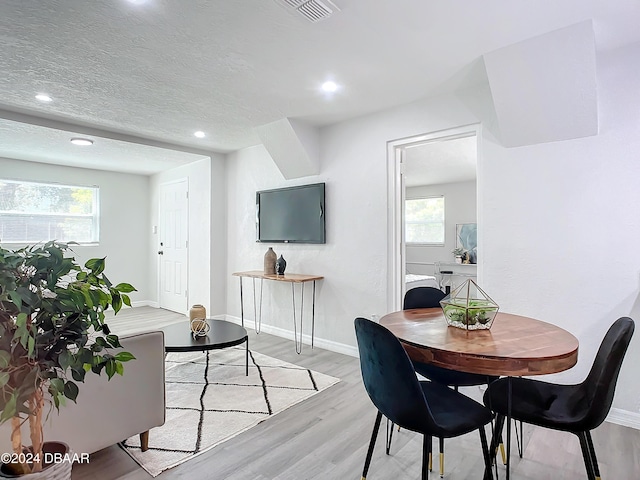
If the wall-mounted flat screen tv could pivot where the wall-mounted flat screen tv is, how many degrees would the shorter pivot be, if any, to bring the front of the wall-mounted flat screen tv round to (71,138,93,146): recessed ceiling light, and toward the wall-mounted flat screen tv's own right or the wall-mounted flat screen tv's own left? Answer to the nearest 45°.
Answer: approximately 45° to the wall-mounted flat screen tv's own right

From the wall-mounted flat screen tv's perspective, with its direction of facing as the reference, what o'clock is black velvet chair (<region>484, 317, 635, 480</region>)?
The black velvet chair is roughly at 10 o'clock from the wall-mounted flat screen tv.

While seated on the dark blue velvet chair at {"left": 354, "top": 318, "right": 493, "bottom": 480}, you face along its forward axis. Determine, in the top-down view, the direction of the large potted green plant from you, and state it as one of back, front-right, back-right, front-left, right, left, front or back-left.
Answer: back

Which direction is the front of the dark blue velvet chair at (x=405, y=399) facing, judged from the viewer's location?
facing away from the viewer and to the right of the viewer

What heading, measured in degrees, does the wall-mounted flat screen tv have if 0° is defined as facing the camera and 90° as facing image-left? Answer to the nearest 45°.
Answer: approximately 45°

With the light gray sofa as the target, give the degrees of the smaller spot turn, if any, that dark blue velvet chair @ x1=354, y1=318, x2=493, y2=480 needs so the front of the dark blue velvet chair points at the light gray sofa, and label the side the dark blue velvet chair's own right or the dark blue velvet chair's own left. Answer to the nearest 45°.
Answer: approximately 135° to the dark blue velvet chair's own left

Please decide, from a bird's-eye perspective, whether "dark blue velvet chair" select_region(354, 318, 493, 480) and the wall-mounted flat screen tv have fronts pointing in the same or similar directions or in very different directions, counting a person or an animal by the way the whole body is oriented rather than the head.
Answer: very different directions

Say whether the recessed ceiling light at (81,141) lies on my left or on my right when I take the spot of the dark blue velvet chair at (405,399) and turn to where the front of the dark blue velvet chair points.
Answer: on my left

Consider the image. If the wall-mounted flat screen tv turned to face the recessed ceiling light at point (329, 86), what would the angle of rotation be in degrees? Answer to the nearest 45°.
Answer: approximately 45° to its left

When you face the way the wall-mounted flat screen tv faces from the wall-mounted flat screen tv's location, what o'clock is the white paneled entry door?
The white paneled entry door is roughly at 3 o'clock from the wall-mounted flat screen tv.
